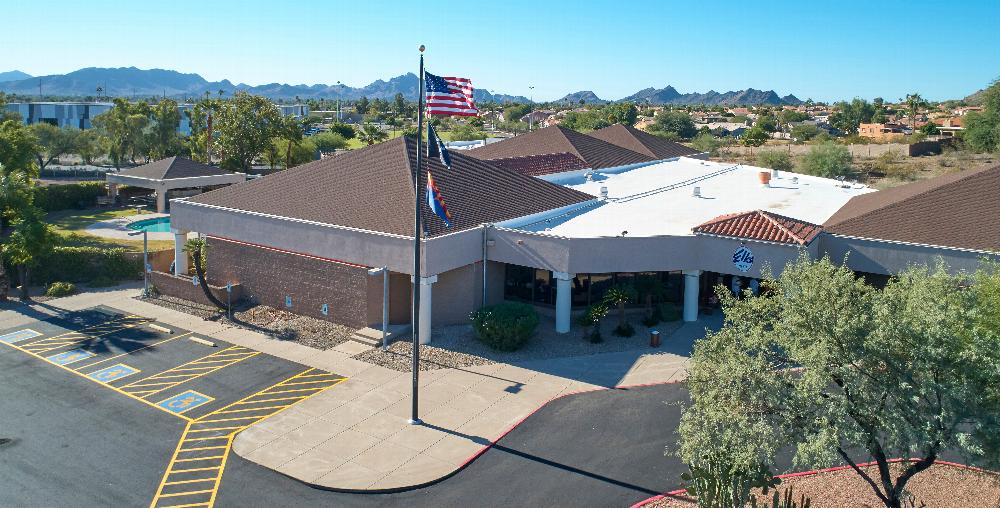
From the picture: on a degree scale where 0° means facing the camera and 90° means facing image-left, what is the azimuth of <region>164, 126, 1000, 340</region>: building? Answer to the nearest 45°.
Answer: approximately 0°

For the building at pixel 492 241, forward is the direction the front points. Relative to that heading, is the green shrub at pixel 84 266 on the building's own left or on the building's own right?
on the building's own right

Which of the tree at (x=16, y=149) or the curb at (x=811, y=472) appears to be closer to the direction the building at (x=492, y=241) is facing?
the curb

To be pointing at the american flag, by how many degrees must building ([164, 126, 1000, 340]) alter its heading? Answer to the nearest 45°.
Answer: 0° — it already faces it

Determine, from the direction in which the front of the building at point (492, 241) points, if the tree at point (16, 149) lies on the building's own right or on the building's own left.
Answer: on the building's own right
